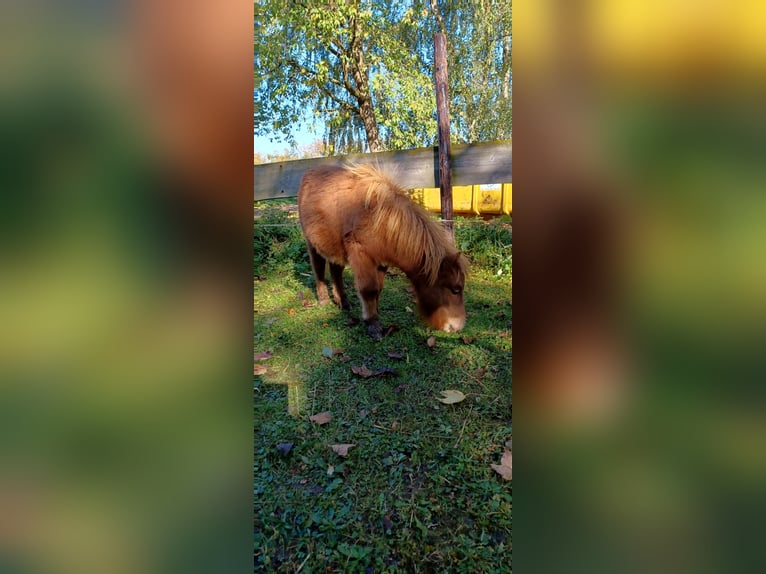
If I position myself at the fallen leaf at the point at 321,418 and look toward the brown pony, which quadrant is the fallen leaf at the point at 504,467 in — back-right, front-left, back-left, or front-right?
back-right

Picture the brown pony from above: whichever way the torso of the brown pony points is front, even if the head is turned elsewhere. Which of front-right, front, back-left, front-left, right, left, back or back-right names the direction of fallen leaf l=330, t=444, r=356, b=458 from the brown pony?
front-right

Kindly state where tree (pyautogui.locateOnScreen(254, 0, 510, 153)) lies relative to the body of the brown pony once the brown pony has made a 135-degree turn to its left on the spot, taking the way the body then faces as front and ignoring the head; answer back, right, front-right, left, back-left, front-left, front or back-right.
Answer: front

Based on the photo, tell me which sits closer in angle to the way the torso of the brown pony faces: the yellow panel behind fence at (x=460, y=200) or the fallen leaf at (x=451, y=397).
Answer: the fallen leaf

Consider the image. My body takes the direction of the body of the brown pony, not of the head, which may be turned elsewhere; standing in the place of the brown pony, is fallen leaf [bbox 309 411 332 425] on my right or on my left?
on my right

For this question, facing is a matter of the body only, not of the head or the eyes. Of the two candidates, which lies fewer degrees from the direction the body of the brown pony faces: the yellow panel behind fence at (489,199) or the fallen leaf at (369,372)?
the fallen leaf

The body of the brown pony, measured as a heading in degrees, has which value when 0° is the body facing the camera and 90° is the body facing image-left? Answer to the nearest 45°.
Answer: approximately 315°

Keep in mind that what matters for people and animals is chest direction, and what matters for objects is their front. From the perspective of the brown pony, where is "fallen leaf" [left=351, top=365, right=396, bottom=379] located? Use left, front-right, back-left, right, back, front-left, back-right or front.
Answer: front-right

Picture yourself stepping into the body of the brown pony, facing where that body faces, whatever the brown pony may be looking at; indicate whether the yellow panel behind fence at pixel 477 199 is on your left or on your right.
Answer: on your left
